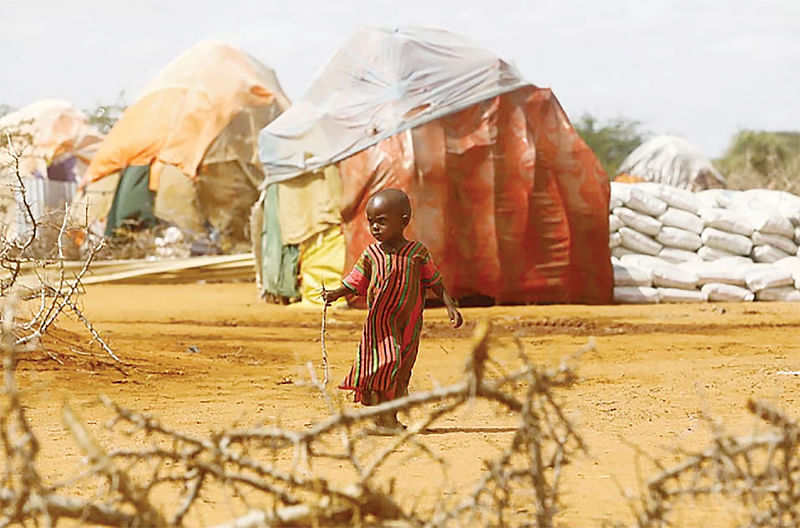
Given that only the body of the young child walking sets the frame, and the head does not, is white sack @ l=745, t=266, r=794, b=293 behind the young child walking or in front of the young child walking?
behind

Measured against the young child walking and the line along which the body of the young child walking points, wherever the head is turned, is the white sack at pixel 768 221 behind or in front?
behind

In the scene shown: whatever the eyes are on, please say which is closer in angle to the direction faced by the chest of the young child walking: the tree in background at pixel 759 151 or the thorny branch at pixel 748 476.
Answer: the thorny branch

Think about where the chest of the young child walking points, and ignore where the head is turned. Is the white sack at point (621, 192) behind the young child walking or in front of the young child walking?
behind

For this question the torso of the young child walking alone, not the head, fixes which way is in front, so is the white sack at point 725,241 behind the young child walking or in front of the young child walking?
behind

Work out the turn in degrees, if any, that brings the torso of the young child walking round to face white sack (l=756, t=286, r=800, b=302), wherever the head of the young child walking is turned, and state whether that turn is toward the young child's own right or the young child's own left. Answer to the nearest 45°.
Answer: approximately 180°

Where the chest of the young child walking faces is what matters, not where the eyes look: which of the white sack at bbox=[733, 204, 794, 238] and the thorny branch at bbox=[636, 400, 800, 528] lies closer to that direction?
the thorny branch

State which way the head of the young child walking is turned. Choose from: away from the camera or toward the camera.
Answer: toward the camera

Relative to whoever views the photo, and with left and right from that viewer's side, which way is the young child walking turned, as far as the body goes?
facing the viewer and to the left of the viewer
